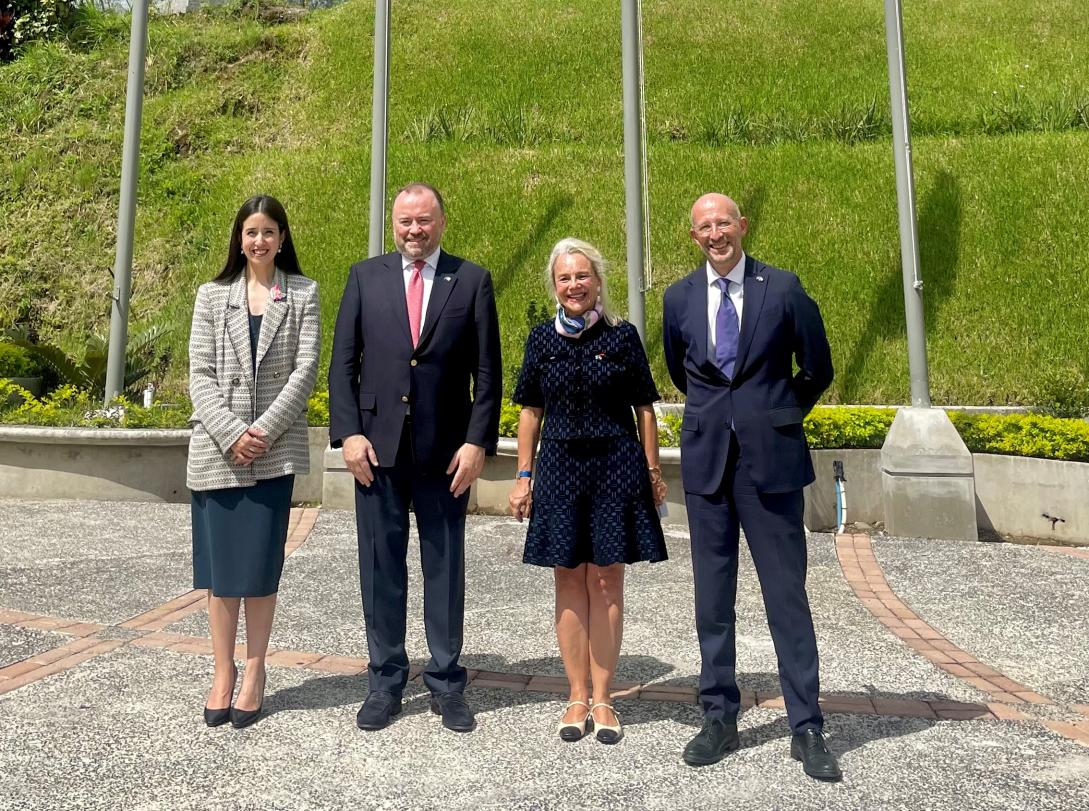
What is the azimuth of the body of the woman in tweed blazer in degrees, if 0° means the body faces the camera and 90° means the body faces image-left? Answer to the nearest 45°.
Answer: approximately 0°

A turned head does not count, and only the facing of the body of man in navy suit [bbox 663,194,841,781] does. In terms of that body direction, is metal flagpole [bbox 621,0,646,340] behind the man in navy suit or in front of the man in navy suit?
behind

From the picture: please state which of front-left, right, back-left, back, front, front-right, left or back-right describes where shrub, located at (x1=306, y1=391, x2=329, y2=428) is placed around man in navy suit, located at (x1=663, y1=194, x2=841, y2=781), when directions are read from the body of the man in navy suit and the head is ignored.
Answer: back-right

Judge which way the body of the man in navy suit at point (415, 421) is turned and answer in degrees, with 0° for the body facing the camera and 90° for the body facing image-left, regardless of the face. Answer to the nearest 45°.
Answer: approximately 0°

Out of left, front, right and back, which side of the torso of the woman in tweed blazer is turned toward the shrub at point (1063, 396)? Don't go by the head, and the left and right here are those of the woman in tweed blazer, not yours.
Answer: left
